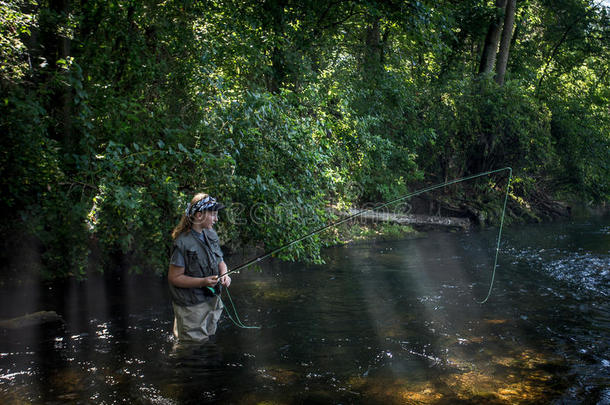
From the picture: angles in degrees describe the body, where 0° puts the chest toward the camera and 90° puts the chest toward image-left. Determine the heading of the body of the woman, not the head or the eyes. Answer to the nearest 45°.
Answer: approximately 315°

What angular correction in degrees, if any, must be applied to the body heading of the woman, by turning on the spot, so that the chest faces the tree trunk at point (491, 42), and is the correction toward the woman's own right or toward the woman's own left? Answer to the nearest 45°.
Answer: approximately 90° to the woman's own left

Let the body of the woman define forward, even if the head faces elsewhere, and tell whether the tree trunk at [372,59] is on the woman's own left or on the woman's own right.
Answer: on the woman's own left

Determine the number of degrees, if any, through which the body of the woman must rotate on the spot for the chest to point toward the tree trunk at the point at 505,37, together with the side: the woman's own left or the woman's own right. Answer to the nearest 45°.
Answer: approximately 90° to the woman's own left

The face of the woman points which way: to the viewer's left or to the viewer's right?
to the viewer's right
